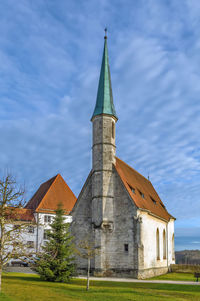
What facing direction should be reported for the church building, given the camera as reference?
facing the viewer and to the left of the viewer
